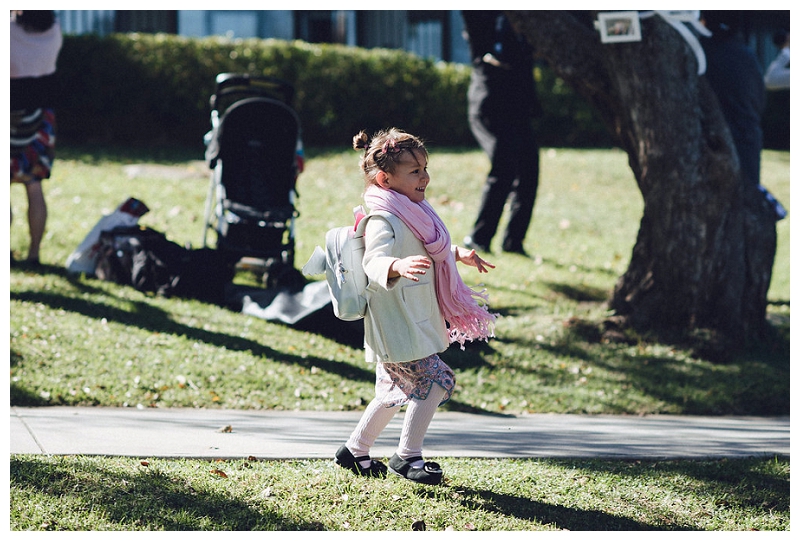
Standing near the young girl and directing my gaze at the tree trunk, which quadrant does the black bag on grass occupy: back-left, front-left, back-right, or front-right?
front-left

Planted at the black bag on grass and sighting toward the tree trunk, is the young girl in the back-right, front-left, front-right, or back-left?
front-right

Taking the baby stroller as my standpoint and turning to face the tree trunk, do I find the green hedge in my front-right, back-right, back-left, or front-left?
back-left

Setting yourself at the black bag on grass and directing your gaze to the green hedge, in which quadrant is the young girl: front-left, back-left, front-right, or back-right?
back-right

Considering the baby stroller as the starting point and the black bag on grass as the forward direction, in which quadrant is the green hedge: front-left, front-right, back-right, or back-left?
back-right

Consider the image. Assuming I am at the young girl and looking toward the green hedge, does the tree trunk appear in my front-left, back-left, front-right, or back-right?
front-right

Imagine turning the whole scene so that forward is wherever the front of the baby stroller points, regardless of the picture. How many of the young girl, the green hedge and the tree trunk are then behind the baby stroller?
1

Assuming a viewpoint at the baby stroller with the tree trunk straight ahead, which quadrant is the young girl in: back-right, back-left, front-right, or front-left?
front-right
